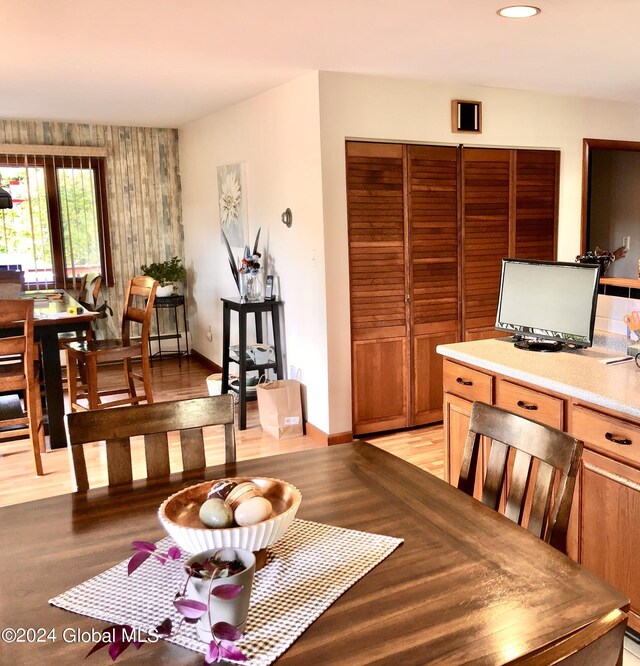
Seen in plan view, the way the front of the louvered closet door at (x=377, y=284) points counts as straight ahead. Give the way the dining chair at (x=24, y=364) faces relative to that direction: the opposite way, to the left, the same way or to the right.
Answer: the opposite way

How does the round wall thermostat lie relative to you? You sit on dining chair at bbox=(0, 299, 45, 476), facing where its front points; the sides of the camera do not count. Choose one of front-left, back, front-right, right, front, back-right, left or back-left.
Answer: right

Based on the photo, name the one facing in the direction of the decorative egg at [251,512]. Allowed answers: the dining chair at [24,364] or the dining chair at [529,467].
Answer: the dining chair at [529,467]

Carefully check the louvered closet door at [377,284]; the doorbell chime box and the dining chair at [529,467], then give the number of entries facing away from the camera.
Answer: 0

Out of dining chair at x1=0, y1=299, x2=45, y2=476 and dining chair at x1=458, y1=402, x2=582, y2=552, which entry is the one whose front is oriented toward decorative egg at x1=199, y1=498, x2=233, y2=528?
dining chair at x1=458, y1=402, x2=582, y2=552

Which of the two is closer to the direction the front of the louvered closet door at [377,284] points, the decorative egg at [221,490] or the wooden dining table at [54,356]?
the decorative egg

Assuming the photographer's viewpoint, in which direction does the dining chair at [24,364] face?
facing away from the viewer

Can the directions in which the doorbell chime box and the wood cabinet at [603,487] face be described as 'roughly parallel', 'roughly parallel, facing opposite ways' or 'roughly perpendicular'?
roughly perpendicular

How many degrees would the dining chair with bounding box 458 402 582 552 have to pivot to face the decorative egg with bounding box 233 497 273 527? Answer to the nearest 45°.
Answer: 0° — it already faces it

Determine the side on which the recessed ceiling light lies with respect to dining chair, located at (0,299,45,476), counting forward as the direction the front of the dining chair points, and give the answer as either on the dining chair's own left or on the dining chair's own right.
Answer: on the dining chair's own right

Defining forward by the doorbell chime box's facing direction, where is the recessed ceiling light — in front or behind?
in front

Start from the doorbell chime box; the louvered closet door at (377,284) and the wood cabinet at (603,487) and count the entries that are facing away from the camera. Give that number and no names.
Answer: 0

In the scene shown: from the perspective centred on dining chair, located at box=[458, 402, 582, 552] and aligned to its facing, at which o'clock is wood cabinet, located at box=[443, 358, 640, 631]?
The wood cabinet is roughly at 5 o'clock from the dining chair.
